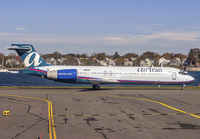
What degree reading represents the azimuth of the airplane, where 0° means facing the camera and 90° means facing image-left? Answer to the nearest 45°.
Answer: approximately 270°
